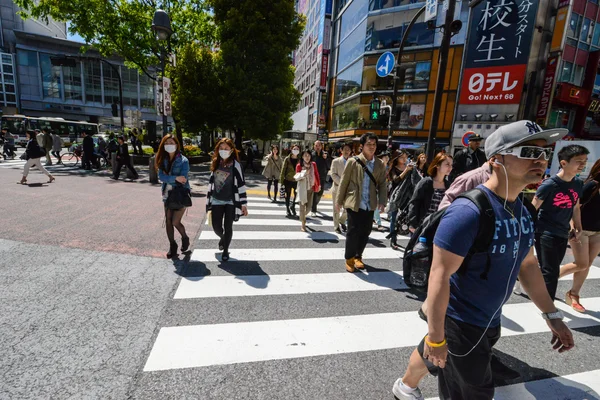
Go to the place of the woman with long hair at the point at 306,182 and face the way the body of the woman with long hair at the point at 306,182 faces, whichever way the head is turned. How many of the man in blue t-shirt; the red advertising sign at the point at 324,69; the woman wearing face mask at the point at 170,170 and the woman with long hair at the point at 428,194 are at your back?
1

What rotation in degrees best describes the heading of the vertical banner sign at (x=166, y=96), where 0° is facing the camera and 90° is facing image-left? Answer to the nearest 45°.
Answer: approximately 0°

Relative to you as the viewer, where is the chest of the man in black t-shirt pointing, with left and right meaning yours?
facing the viewer and to the right of the viewer

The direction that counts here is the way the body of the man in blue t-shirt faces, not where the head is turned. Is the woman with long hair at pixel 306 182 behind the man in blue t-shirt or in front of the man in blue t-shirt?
behind

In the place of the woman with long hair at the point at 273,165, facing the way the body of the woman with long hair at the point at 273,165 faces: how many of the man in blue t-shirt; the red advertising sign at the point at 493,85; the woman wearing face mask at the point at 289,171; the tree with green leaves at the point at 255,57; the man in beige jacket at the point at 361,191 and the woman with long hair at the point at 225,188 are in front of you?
4

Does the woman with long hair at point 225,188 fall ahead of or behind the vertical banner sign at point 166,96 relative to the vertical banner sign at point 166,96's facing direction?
ahead

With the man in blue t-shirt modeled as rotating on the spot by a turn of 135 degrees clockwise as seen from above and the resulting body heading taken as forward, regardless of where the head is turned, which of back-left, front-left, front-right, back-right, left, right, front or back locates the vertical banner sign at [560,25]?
right

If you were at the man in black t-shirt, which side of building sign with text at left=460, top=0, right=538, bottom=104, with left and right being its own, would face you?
front

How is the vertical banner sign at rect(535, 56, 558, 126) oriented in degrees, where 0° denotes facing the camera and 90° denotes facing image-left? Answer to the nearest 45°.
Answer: approximately 45°

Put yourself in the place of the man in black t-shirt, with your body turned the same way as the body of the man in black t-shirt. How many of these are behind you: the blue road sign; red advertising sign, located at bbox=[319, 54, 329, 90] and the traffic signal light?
3

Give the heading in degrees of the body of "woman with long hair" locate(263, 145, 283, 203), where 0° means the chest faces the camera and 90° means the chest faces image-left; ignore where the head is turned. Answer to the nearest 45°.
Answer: approximately 0°

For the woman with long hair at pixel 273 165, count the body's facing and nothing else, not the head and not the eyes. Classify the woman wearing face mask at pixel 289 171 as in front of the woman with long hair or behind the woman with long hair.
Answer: in front

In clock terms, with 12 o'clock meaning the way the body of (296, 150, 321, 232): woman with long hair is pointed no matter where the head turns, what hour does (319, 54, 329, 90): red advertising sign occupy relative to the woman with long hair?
The red advertising sign is roughly at 6 o'clock from the woman with long hair.
